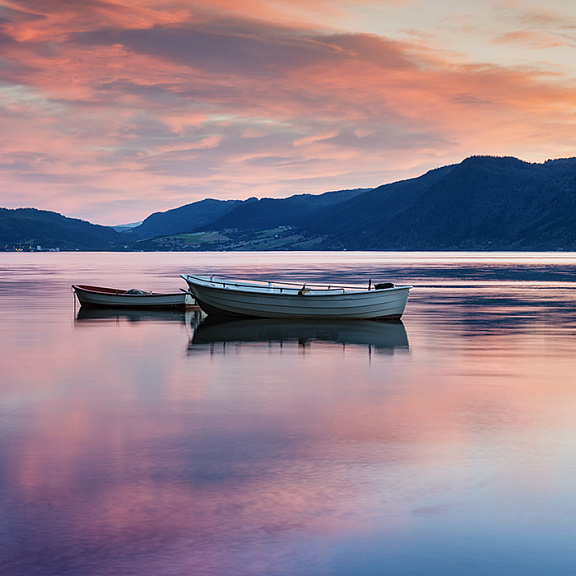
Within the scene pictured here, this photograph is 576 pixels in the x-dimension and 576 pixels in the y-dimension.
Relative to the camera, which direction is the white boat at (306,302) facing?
to the viewer's left
